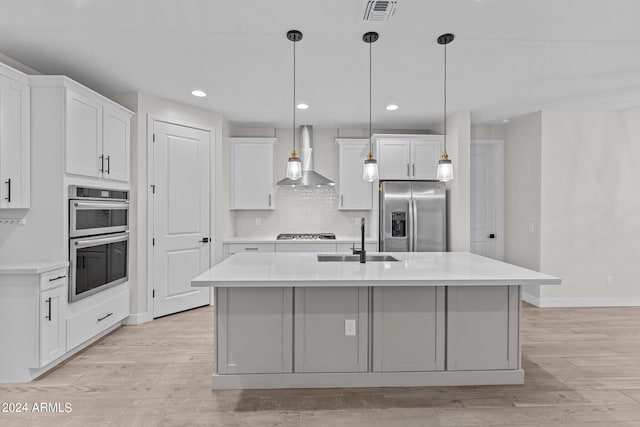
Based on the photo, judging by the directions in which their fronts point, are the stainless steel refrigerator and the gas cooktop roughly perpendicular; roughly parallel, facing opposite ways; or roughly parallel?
roughly parallel

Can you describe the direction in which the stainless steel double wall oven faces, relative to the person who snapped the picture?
facing the viewer and to the right of the viewer

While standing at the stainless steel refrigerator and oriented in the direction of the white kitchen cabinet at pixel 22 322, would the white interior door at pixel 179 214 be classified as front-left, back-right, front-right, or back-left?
front-right

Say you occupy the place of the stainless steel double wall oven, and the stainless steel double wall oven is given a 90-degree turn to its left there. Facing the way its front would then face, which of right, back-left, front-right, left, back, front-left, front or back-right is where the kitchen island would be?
right

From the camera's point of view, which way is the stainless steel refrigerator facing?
toward the camera

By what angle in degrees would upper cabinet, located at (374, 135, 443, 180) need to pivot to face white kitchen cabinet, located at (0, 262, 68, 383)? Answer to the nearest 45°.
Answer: approximately 45° to its right

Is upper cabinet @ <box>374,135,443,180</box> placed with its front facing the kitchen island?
yes

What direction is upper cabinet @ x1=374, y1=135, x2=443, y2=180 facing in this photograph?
toward the camera

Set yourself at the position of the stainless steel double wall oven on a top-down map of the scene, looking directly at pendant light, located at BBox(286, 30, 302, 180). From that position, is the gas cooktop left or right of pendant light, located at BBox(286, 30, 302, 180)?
left

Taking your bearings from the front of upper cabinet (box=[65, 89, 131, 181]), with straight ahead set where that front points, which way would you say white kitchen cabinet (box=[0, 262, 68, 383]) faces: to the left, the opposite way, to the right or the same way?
the same way

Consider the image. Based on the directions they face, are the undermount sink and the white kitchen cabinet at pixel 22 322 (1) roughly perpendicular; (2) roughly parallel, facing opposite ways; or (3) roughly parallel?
roughly perpendicular

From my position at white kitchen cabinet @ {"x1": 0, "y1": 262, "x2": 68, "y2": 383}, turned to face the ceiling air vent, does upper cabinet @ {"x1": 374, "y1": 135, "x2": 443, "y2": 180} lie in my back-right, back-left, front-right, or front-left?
front-left
